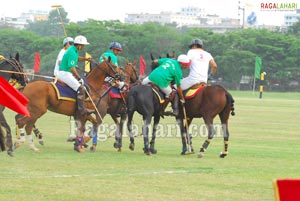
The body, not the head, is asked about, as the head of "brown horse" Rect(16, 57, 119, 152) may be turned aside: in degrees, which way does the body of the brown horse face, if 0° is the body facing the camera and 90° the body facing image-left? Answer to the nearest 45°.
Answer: approximately 270°

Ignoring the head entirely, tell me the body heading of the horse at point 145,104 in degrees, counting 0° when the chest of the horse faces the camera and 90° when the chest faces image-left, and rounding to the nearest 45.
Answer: approximately 225°

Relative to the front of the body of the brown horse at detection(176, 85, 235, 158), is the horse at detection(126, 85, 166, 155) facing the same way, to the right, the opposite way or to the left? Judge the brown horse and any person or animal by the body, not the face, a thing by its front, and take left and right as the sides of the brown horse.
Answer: to the right

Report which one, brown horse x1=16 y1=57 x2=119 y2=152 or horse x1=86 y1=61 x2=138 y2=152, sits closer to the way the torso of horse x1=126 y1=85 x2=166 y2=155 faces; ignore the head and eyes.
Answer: the horse

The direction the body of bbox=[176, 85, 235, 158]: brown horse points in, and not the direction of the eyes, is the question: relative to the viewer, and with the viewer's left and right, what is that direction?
facing away from the viewer and to the left of the viewer

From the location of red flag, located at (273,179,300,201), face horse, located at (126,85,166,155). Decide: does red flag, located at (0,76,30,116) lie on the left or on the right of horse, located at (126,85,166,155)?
left

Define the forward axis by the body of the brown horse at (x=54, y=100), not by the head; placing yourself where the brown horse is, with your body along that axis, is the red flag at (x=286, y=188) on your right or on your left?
on your right
